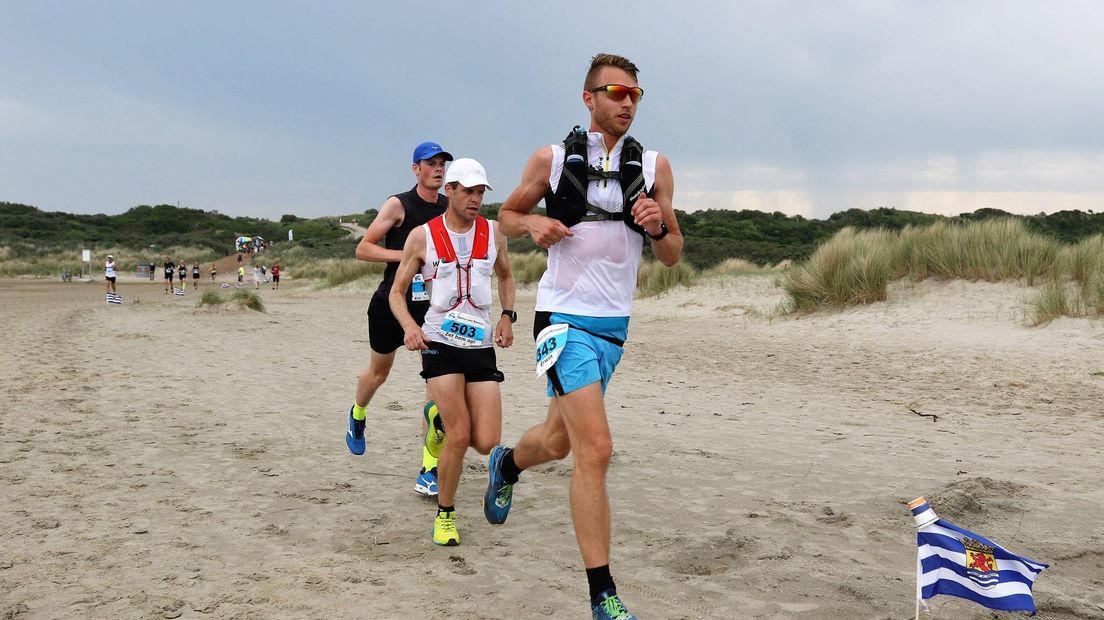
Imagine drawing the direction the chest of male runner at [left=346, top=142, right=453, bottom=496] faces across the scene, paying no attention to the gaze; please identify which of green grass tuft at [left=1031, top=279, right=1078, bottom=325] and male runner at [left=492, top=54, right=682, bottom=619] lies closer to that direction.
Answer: the male runner

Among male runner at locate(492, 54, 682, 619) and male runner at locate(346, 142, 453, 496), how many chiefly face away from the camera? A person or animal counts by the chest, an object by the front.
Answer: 0

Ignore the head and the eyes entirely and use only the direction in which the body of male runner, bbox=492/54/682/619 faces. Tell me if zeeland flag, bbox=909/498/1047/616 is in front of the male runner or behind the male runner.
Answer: in front

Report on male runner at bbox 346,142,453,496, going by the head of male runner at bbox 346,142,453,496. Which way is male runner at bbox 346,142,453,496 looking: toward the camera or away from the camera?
toward the camera

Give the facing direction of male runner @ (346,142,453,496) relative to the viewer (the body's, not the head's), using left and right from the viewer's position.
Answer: facing the viewer and to the right of the viewer

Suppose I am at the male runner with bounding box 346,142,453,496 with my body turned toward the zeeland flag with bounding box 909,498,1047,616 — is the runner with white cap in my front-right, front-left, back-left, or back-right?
front-right

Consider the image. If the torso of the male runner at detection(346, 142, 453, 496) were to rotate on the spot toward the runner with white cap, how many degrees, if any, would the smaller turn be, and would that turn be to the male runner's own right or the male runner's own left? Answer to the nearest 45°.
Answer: approximately 45° to the male runner's own right

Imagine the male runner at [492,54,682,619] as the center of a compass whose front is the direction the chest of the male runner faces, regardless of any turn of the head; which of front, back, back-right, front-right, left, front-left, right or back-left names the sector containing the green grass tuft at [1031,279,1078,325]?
left

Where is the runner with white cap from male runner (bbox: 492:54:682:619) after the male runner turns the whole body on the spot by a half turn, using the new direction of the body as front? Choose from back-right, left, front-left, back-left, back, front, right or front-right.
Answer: front

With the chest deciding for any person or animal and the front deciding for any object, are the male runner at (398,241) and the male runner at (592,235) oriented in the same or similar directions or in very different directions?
same or similar directions

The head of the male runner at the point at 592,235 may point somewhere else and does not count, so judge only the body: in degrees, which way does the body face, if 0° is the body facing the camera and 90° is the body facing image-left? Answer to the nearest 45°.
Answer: approximately 315°

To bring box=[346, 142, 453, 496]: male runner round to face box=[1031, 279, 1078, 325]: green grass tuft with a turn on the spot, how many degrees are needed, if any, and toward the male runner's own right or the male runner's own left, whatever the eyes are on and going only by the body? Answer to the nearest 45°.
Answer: approximately 90° to the male runner's own left

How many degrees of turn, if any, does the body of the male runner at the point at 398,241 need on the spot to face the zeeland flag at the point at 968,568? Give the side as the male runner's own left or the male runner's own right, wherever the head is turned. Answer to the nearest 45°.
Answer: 0° — they already face it

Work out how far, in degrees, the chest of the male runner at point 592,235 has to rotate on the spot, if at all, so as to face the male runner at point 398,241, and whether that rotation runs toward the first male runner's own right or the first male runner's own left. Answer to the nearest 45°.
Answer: approximately 180°
